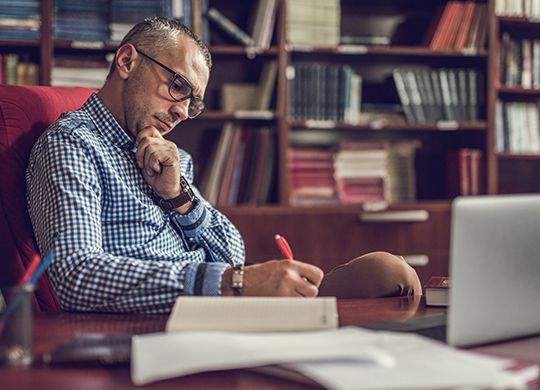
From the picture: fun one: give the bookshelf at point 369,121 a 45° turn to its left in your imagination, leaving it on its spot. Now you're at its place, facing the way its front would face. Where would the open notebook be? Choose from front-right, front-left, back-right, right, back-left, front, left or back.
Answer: front-right

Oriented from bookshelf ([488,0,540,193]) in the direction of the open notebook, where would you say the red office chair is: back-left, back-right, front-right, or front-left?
front-right

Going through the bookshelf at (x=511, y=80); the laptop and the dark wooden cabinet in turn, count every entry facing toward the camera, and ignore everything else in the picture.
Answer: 2

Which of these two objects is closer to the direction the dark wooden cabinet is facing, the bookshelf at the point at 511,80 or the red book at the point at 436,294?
the red book

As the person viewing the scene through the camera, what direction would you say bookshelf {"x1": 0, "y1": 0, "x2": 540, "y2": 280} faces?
facing the viewer

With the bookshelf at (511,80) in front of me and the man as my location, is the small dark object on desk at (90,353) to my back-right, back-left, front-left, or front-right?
back-right

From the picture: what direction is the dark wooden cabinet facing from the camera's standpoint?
toward the camera

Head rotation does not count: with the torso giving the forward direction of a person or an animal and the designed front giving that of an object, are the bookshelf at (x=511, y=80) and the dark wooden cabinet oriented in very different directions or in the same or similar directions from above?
same or similar directions

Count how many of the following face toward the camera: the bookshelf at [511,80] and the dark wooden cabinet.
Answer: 2

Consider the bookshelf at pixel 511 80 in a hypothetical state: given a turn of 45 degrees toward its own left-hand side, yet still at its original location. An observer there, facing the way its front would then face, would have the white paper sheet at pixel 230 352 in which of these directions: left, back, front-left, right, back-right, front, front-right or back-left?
front-right

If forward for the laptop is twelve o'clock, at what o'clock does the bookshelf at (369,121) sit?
The bookshelf is roughly at 1 o'clock from the laptop.

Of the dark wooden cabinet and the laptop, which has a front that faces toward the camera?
the dark wooden cabinet

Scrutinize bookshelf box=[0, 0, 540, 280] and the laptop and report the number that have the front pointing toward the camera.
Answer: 1

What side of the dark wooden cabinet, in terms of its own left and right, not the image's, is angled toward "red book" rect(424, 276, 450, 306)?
front

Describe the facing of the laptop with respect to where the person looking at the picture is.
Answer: facing away from the viewer and to the left of the viewer

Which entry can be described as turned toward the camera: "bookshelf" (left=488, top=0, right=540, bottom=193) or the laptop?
the bookshelf

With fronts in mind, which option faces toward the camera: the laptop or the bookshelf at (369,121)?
the bookshelf

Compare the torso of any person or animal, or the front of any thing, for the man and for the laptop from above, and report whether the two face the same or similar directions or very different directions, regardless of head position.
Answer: very different directions
